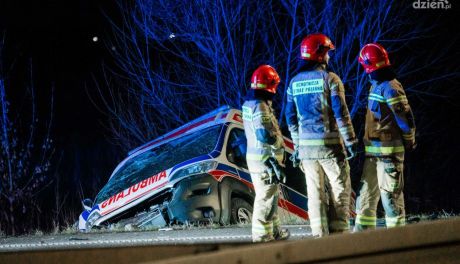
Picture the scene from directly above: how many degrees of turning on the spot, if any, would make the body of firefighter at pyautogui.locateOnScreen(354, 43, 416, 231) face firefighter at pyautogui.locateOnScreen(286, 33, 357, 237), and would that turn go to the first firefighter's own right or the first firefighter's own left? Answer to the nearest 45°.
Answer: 0° — they already face them

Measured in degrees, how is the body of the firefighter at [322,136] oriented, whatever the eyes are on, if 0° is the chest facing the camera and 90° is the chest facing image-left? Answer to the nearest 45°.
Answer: approximately 225°

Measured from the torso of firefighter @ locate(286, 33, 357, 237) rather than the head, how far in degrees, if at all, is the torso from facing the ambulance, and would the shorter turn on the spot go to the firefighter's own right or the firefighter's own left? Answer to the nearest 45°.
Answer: approximately 90° to the firefighter's own left
